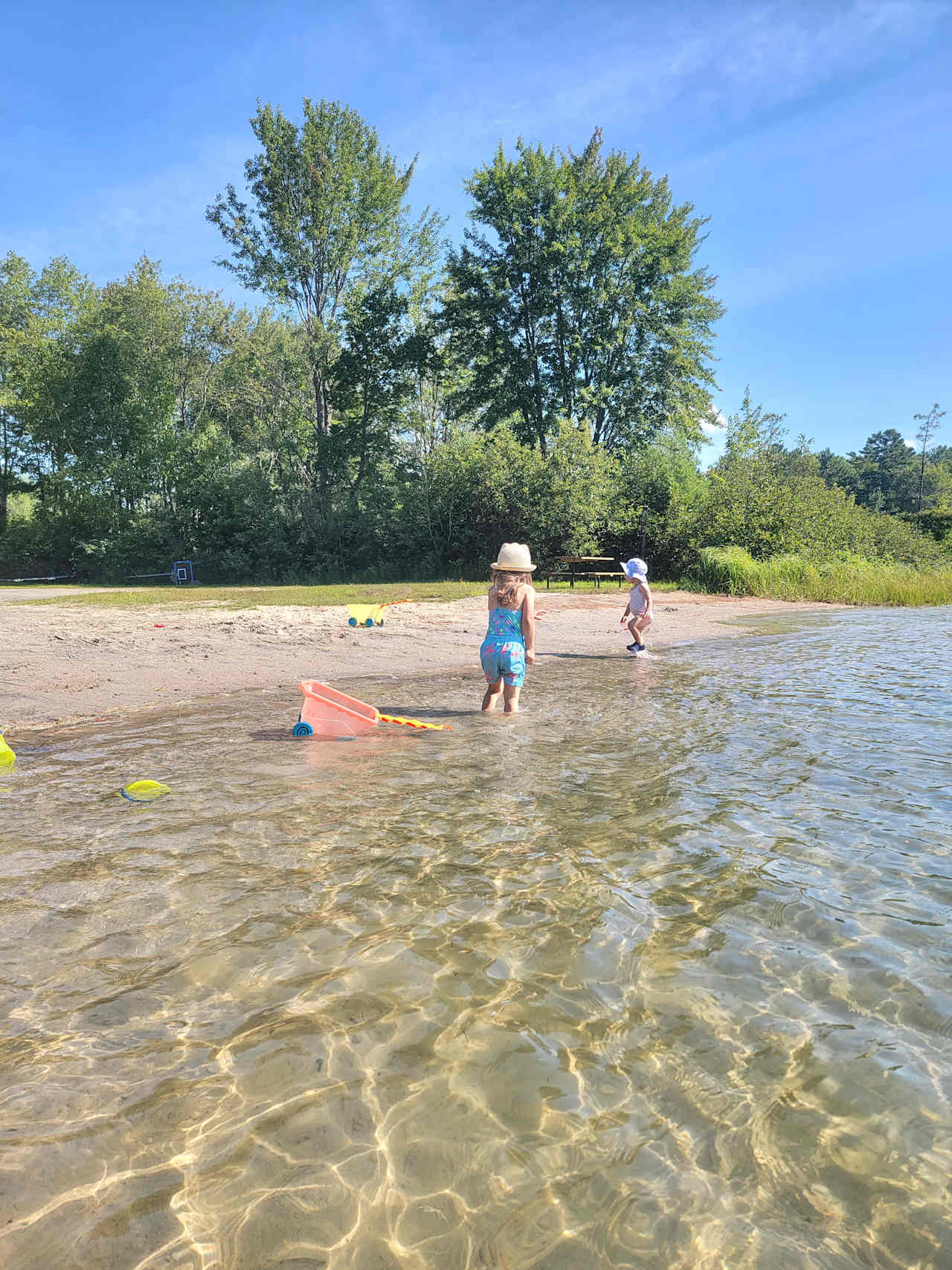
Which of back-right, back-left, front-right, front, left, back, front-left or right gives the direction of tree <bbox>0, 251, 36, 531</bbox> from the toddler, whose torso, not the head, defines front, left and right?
front-right

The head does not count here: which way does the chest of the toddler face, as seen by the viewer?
to the viewer's left

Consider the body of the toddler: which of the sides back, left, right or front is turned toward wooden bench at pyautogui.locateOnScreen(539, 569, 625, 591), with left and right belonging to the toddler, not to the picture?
right

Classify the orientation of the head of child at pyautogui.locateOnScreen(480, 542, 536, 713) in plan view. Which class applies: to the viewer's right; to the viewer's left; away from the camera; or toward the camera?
away from the camera

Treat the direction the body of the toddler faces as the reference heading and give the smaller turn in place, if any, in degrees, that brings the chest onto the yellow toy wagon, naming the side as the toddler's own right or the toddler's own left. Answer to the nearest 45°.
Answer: approximately 45° to the toddler's own right

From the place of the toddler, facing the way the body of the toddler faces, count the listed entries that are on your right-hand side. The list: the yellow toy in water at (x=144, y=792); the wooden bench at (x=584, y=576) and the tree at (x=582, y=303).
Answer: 2

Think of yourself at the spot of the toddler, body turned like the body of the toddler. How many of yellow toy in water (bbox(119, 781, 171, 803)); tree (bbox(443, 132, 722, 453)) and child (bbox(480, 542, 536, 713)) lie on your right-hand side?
1

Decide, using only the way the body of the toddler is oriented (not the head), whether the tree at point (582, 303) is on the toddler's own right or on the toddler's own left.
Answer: on the toddler's own right

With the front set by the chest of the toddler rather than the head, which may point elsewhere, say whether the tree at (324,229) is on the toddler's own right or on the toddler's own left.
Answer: on the toddler's own right

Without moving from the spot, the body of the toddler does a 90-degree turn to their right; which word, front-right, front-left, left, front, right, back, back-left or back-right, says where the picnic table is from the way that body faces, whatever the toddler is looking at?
front
